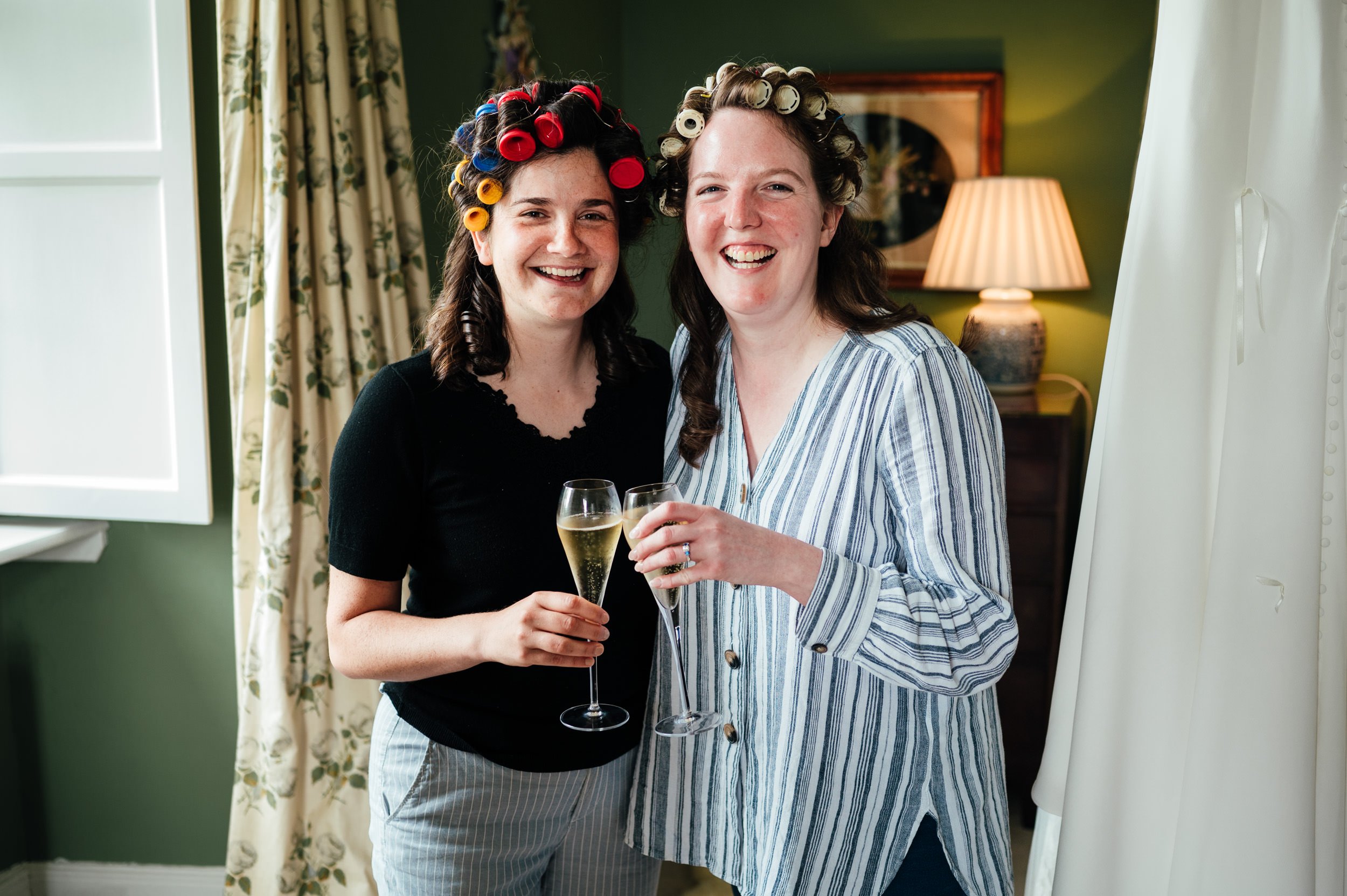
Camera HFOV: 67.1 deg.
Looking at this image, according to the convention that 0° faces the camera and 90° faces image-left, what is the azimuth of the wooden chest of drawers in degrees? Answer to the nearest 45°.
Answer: approximately 0°

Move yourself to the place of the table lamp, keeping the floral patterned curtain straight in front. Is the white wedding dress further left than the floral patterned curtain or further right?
left

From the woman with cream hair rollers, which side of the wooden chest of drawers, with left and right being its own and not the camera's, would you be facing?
front

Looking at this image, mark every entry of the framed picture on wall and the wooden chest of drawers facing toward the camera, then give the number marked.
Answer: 2

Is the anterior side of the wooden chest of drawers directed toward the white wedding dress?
yes
